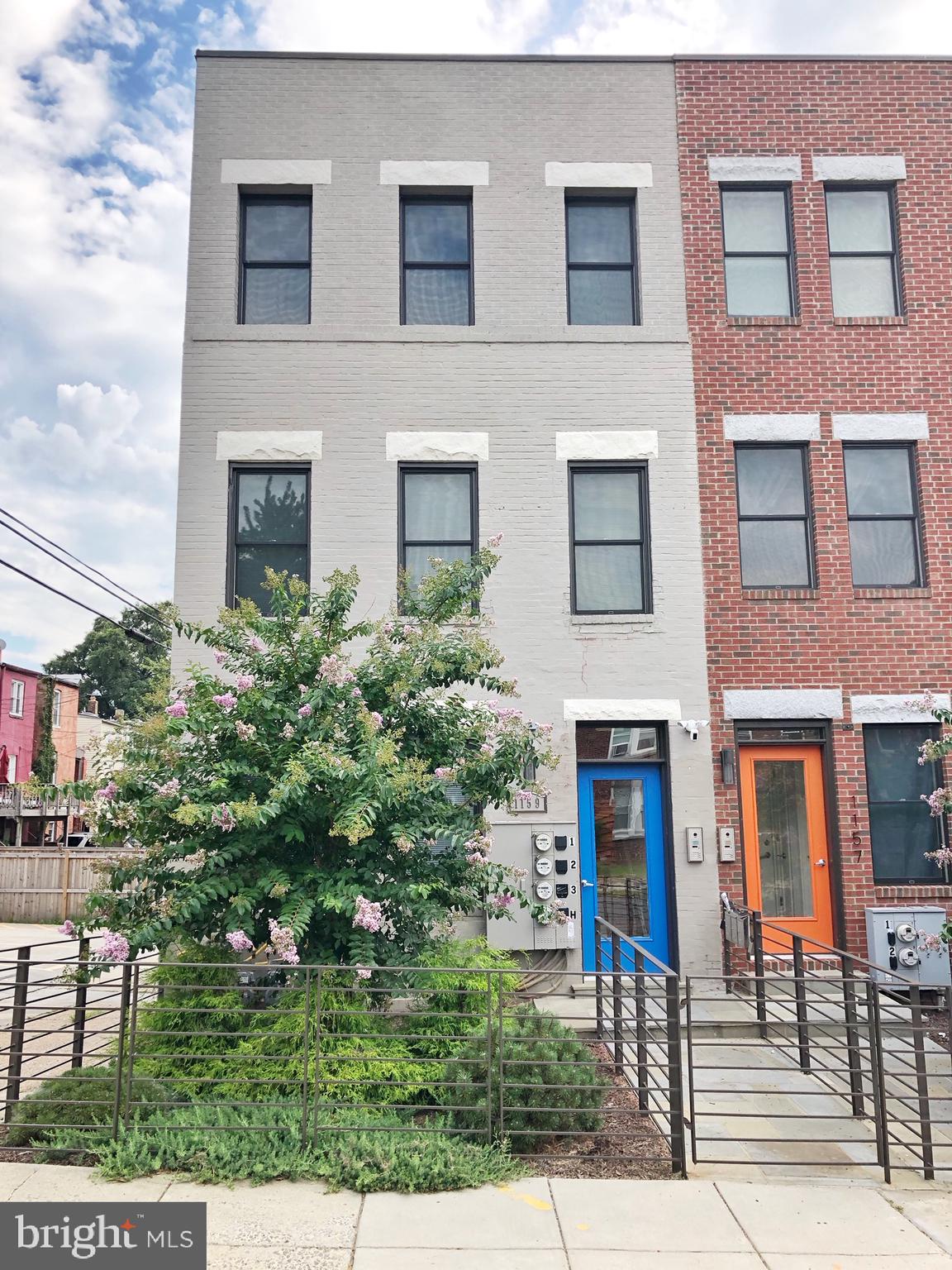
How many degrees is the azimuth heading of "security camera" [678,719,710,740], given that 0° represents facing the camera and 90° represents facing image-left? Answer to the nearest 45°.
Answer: approximately 0°

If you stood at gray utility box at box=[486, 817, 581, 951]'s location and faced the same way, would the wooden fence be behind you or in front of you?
behind

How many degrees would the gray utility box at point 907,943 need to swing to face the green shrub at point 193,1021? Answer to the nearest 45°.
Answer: approximately 45° to its right

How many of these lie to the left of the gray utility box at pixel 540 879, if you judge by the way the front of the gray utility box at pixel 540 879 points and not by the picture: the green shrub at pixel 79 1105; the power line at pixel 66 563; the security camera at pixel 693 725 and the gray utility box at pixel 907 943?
2

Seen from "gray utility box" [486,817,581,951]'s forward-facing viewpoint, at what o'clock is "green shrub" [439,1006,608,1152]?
The green shrub is roughly at 12 o'clock from the gray utility box.
